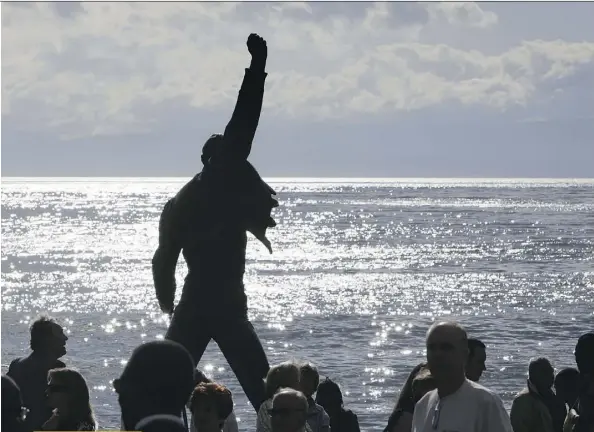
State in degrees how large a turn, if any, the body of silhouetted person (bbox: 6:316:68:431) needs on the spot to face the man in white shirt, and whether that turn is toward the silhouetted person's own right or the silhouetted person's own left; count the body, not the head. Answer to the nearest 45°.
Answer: approximately 45° to the silhouetted person's own right

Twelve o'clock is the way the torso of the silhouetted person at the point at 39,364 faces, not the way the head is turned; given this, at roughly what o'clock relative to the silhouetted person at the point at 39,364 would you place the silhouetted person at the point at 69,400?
the silhouetted person at the point at 69,400 is roughly at 3 o'clock from the silhouetted person at the point at 39,364.

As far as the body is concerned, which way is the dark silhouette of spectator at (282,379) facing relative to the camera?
away from the camera

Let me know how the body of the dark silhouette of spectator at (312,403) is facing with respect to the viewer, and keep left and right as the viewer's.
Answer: facing away from the viewer

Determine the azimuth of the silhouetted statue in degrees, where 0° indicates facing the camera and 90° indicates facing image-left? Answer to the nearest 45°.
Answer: approximately 180°

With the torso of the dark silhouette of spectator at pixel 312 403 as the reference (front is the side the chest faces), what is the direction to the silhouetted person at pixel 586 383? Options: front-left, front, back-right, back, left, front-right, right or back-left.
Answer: right
